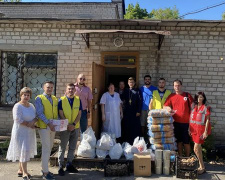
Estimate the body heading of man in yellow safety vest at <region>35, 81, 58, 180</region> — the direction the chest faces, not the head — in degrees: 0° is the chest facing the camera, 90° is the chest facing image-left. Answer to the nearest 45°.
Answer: approximately 315°

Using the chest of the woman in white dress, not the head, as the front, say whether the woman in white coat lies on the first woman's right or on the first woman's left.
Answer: on the first woman's left

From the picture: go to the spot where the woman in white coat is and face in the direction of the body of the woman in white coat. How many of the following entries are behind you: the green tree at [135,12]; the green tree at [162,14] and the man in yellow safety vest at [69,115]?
2

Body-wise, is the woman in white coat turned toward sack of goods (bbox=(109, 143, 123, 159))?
yes

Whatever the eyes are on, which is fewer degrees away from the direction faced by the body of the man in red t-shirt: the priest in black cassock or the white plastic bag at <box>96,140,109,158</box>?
the white plastic bag

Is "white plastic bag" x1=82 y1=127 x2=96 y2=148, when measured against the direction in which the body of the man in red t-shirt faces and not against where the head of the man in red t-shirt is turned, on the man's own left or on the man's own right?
on the man's own right

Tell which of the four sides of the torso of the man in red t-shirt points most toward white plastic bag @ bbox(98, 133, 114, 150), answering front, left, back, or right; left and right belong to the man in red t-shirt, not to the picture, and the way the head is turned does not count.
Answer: right
